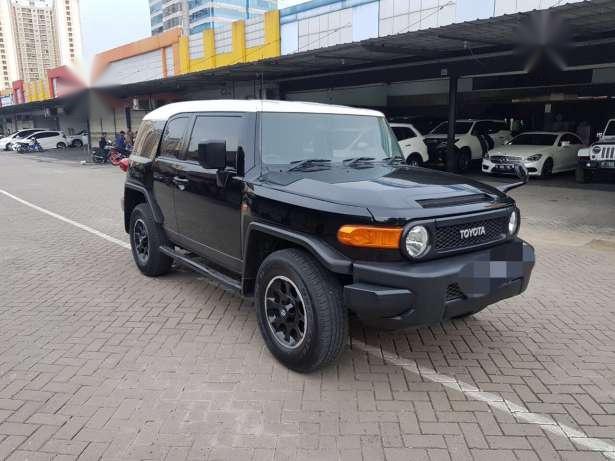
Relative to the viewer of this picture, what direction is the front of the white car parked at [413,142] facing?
facing the viewer and to the left of the viewer

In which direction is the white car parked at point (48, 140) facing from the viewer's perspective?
to the viewer's left

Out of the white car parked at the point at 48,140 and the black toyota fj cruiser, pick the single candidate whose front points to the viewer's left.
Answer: the white car parked

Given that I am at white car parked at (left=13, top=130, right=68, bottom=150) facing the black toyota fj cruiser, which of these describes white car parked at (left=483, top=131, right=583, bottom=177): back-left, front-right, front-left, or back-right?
front-left

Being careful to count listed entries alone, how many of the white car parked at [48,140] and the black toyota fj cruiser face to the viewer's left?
1

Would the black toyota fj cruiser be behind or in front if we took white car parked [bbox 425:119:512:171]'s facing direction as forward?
in front

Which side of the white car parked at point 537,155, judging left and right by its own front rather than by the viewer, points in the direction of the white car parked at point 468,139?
right

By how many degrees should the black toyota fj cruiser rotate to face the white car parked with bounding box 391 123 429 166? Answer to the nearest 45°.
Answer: approximately 135° to its left

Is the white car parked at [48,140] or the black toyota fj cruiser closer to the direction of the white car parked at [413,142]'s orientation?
the black toyota fj cruiser

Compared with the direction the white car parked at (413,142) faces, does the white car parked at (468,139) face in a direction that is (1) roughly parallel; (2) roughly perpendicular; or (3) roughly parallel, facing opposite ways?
roughly parallel

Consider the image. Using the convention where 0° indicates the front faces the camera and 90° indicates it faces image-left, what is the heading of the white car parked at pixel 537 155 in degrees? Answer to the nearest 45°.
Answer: approximately 45°

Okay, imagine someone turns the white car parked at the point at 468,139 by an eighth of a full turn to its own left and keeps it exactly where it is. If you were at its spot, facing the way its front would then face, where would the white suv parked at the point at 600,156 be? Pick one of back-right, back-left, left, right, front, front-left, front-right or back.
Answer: front-left

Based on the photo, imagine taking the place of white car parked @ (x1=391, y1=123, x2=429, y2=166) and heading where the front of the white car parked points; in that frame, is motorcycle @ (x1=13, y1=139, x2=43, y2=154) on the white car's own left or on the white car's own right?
on the white car's own right
